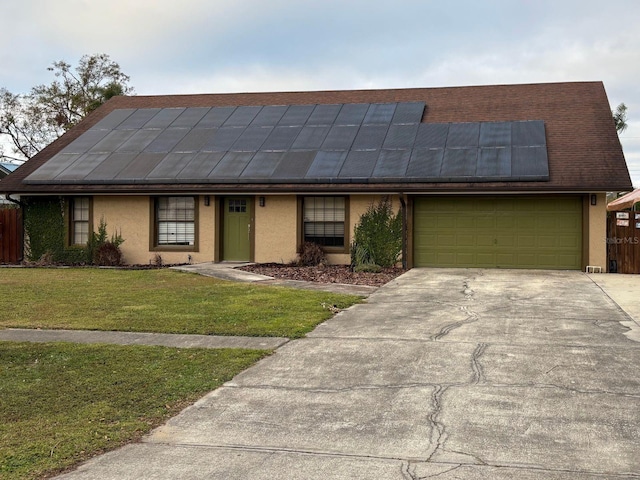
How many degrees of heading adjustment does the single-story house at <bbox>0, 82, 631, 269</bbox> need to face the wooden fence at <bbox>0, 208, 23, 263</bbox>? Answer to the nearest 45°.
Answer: approximately 90° to its right

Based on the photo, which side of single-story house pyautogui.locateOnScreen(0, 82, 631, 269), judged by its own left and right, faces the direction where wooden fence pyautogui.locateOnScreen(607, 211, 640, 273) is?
left

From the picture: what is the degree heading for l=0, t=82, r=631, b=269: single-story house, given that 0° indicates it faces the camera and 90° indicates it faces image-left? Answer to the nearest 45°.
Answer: approximately 0°
